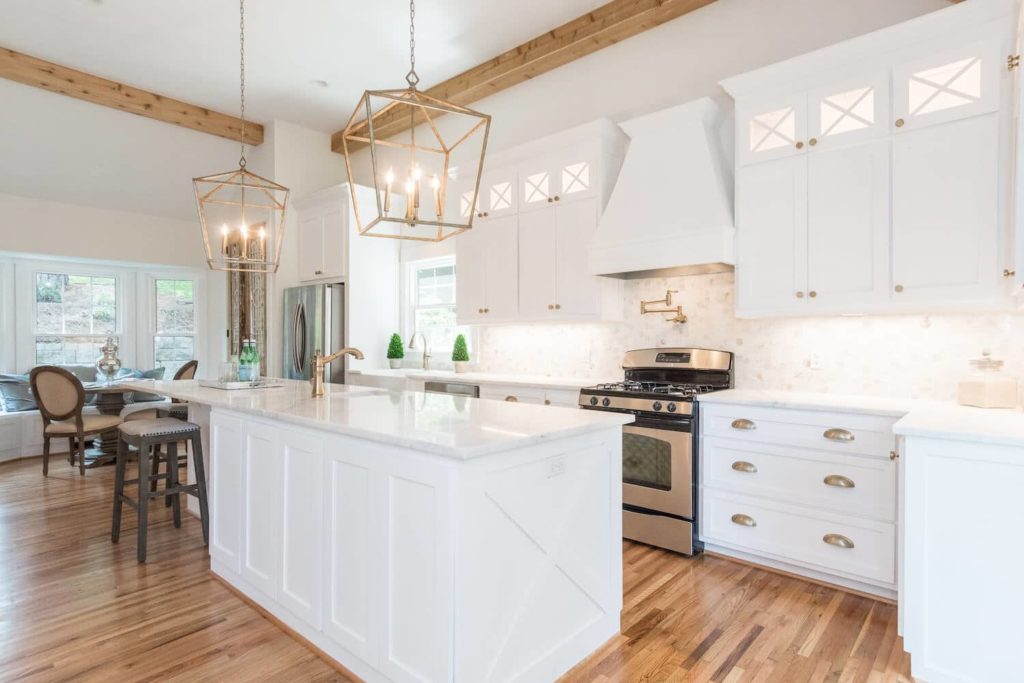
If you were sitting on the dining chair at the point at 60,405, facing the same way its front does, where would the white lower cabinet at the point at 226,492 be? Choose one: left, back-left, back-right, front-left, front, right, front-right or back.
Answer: back-right

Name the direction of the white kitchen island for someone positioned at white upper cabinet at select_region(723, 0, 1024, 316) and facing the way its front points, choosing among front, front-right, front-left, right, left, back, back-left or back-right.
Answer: front

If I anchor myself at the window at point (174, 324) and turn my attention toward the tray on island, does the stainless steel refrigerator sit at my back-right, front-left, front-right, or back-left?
front-left

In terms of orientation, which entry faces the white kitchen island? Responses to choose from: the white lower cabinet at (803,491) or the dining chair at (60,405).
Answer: the white lower cabinet

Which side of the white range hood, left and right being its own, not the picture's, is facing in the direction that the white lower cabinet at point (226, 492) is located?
front

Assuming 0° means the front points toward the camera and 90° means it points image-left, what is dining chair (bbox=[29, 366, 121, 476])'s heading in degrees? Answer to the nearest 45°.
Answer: approximately 225°

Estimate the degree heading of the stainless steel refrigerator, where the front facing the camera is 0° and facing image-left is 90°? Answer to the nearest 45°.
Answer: approximately 45°

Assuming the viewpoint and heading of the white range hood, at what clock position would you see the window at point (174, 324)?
The window is roughly at 2 o'clock from the white range hood.

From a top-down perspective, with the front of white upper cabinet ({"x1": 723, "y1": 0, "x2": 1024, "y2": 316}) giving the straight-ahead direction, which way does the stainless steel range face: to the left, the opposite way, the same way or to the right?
the same way

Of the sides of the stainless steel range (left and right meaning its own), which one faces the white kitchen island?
front

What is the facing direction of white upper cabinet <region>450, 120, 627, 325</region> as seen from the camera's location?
facing the viewer and to the left of the viewer

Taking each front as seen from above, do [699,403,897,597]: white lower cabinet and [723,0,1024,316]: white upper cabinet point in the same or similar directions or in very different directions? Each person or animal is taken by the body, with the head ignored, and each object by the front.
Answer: same or similar directions

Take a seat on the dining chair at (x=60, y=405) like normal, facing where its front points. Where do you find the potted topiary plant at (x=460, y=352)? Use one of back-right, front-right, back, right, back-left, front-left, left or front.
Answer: right

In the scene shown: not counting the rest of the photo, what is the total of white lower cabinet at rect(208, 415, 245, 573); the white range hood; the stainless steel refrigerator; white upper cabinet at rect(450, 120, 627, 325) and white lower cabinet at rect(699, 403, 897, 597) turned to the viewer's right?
0
